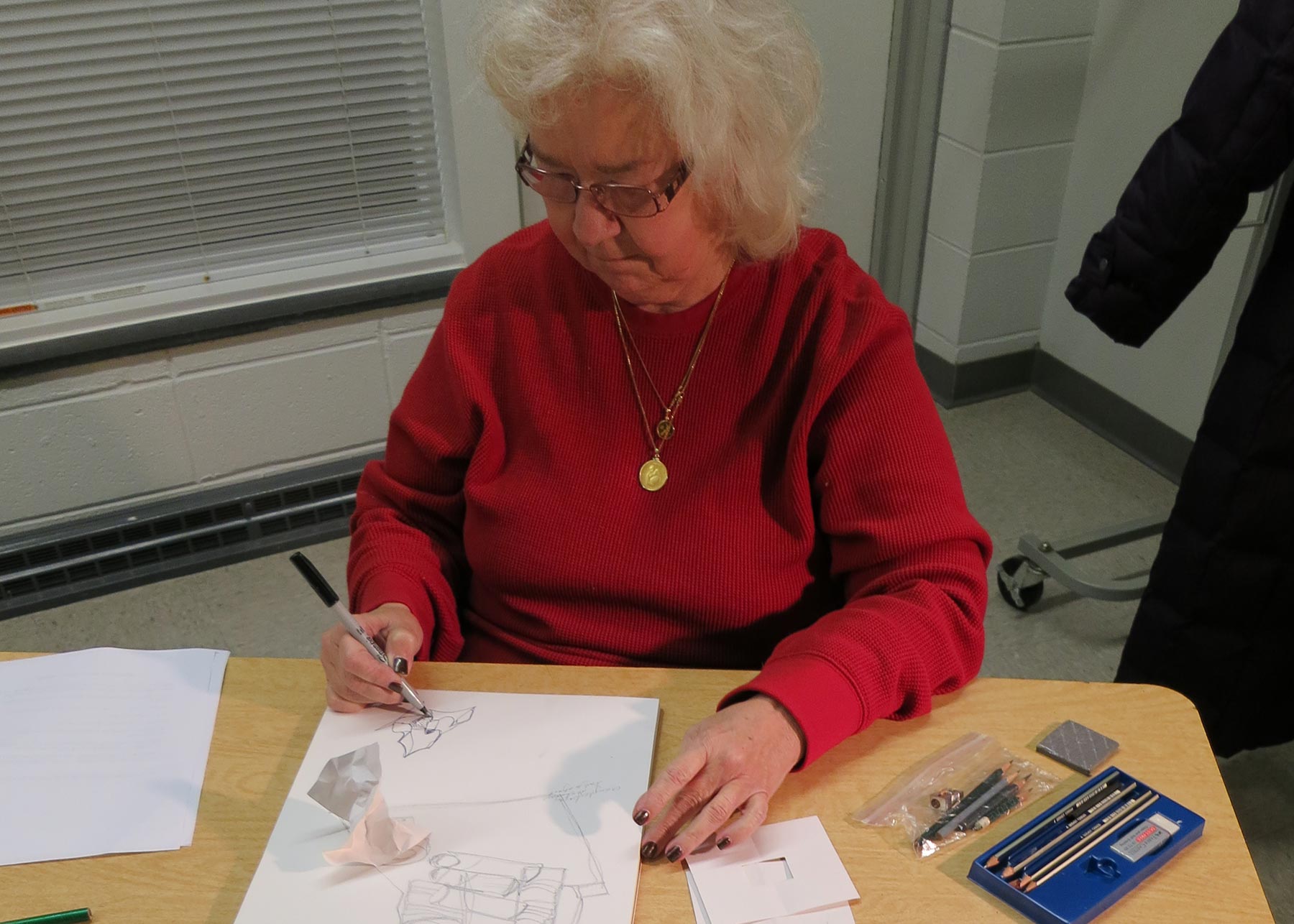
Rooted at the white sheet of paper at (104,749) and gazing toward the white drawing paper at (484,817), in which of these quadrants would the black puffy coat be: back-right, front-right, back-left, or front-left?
front-left

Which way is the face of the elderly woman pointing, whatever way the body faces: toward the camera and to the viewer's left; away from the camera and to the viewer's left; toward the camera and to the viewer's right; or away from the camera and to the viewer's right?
toward the camera and to the viewer's left

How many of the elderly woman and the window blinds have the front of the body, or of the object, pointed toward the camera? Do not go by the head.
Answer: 2

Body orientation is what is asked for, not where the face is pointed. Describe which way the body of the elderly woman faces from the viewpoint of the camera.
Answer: toward the camera

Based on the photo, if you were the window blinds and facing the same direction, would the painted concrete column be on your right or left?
on your left

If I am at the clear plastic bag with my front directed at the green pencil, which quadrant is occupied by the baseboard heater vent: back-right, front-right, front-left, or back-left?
front-right

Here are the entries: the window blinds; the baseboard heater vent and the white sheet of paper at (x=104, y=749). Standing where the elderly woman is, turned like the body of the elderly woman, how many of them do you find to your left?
0

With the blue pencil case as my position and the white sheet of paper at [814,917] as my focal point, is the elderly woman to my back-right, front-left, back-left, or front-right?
front-right

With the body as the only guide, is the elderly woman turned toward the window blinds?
no

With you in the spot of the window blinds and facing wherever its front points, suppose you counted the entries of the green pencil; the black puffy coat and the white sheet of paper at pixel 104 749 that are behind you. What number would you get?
0

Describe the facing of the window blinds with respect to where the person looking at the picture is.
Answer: facing the viewer

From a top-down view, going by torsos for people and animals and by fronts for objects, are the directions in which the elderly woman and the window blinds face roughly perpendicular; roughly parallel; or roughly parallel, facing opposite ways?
roughly parallel

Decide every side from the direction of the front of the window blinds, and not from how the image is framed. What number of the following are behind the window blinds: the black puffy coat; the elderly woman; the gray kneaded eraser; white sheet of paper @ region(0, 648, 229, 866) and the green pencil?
0

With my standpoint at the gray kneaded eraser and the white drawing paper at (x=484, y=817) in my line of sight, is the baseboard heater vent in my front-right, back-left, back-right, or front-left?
front-right

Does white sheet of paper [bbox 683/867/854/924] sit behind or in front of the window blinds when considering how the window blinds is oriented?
in front

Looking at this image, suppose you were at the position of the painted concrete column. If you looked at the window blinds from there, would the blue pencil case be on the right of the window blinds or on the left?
left

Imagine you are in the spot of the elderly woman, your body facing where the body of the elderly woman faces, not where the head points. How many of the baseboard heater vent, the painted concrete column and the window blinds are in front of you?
0

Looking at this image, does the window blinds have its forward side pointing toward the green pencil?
yes
